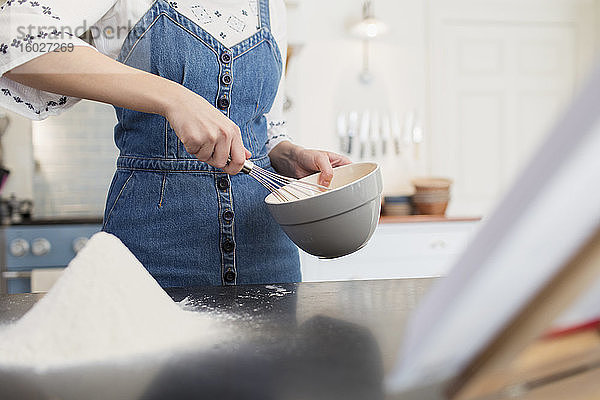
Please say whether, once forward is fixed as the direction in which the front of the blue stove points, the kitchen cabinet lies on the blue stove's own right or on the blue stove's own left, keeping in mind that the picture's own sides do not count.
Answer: on the blue stove's own left

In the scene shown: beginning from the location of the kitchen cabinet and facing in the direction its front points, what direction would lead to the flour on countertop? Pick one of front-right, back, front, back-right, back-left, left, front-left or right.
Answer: front

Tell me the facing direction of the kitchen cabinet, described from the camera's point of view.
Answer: facing the viewer

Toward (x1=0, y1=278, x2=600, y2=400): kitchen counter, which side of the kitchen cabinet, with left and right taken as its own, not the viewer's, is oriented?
front

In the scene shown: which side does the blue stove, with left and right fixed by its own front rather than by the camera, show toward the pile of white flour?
front

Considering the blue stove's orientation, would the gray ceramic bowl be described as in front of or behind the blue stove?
in front

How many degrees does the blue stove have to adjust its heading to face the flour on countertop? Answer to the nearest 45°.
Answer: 0° — it already faces it

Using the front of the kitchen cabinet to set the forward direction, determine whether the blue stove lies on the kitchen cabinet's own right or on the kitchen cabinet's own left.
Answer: on the kitchen cabinet's own right

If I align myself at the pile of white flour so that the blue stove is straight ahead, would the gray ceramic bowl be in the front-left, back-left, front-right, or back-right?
front-right

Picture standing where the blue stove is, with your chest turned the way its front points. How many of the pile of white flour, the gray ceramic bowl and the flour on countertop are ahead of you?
3

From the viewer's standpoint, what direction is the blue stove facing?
toward the camera

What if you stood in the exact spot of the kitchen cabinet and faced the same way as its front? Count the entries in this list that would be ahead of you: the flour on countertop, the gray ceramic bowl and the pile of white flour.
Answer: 3

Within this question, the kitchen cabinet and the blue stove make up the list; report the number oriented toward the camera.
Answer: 2
